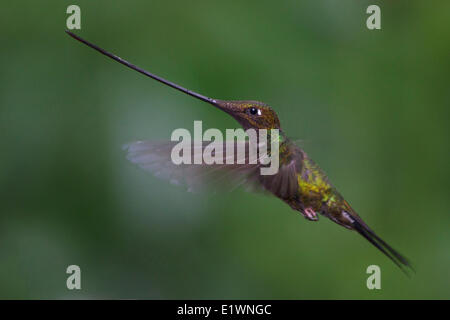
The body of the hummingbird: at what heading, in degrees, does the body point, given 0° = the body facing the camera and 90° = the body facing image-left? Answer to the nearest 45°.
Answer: approximately 90°
